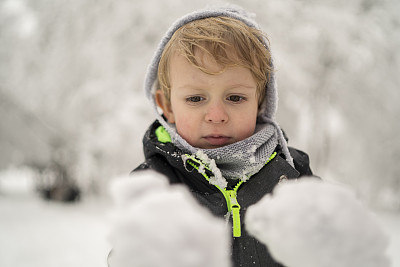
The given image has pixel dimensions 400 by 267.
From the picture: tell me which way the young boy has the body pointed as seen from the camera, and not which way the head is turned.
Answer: toward the camera

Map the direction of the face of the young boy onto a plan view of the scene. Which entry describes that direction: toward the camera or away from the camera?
toward the camera
